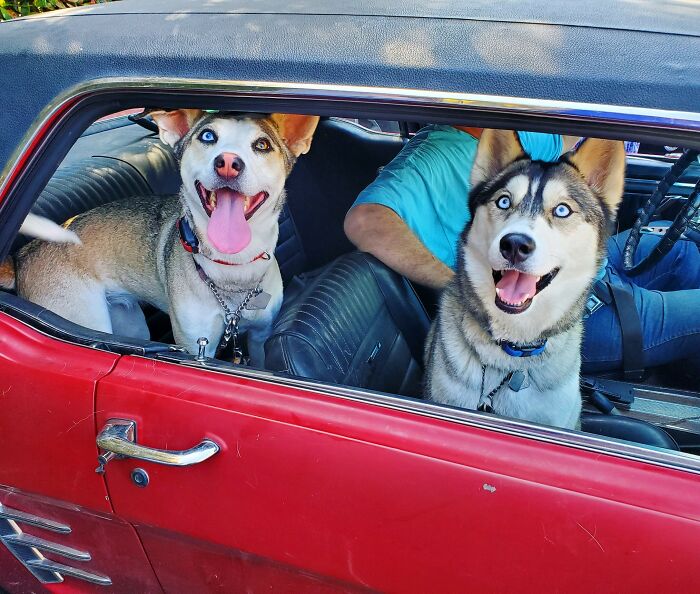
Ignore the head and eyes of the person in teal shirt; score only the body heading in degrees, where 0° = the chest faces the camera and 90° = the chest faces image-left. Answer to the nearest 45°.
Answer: approximately 270°

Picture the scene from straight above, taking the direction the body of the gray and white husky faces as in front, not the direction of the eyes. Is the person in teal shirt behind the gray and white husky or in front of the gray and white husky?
behind

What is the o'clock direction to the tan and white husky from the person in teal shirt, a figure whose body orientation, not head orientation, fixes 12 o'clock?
The tan and white husky is roughly at 5 o'clock from the person in teal shirt.

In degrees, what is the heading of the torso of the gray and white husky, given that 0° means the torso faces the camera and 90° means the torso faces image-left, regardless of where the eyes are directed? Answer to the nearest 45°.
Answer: approximately 0°

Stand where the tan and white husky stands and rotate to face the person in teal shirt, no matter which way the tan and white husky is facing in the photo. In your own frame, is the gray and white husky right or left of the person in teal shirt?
right

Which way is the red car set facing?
to the viewer's right

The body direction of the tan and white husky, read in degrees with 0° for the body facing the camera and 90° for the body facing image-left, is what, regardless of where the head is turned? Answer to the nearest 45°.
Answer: approximately 315°

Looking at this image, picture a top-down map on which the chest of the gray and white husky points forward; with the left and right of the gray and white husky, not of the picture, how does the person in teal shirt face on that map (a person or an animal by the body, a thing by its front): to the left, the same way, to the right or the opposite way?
to the left

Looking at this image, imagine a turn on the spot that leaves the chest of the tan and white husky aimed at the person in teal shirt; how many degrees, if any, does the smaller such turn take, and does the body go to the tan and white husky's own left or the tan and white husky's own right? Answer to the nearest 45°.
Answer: approximately 45° to the tan and white husky's own left

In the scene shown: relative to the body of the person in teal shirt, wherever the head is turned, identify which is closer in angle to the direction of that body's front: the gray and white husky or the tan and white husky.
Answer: the gray and white husky
